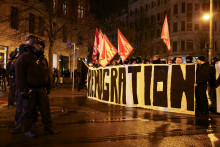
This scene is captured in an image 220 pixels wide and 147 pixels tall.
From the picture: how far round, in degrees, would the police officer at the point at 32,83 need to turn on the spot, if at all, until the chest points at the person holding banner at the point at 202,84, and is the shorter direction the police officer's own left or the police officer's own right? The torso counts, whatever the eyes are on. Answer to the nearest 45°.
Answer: approximately 45° to the police officer's own left
